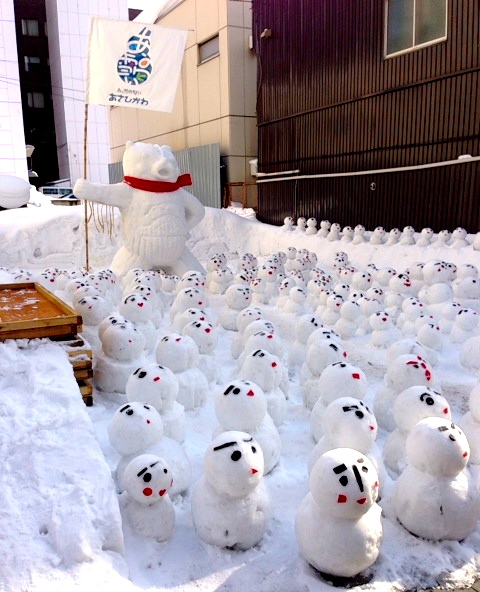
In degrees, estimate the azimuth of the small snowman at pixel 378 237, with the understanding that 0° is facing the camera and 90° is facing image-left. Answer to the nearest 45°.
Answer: approximately 315°

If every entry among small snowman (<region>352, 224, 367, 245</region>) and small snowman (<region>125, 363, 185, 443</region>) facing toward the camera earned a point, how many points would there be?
2

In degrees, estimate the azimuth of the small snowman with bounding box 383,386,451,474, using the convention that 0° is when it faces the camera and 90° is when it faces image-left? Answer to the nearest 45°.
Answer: approximately 315°

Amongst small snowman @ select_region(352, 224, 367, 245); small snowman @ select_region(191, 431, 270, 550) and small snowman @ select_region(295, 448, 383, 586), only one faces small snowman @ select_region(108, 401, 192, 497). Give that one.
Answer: small snowman @ select_region(352, 224, 367, 245)

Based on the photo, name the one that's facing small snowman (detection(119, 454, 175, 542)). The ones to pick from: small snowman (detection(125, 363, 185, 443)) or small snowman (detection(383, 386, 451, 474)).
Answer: small snowman (detection(125, 363, 185, 443))

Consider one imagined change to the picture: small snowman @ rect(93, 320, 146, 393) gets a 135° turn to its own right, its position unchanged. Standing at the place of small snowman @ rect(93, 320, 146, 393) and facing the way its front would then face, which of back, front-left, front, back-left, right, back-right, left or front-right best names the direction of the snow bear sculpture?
right

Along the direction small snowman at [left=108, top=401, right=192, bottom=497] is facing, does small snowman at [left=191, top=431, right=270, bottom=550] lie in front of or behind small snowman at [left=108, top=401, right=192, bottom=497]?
in front

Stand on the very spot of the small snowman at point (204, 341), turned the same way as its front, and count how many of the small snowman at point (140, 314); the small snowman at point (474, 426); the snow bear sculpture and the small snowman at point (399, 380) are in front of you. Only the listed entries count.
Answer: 2

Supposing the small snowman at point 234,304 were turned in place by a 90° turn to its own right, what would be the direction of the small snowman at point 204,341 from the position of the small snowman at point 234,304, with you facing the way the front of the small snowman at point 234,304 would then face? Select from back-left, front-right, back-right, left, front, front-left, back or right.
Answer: front-left

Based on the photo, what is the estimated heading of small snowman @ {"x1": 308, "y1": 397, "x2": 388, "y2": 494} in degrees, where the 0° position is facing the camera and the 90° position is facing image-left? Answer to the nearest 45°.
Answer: approximately 315°

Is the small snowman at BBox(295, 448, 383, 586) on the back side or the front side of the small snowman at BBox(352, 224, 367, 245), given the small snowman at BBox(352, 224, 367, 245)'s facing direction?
on the front side

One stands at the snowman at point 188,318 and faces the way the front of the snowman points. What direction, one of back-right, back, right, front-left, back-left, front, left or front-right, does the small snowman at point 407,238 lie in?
left

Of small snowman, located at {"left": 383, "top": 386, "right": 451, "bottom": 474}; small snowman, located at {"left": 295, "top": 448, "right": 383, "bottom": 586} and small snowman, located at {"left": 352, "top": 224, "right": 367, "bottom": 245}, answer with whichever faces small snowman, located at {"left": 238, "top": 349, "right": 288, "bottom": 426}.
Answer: small snowman, located at {"left": 352, "top": 224, "right": 367, "bottom": 245}
